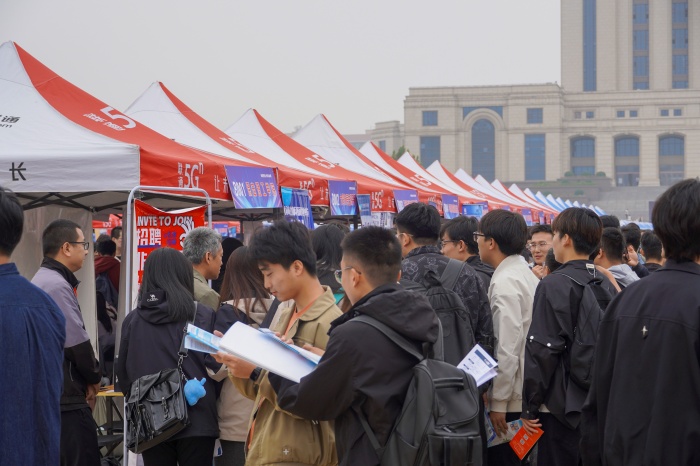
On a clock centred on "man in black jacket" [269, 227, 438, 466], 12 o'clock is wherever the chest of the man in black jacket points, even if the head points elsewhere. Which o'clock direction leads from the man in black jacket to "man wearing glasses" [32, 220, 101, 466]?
The man wearing glasses is roughly at 12 o'clock from the man in black jacket.

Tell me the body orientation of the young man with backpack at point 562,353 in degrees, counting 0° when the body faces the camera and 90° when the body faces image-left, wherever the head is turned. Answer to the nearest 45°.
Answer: approximately 135°

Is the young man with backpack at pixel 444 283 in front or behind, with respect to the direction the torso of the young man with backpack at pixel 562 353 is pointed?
in front

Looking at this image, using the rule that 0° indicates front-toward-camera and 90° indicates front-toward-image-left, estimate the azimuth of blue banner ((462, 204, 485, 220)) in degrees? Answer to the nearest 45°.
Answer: approximately 0°

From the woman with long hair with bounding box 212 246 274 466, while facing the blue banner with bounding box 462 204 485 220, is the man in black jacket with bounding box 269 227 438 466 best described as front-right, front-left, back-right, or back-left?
back-right

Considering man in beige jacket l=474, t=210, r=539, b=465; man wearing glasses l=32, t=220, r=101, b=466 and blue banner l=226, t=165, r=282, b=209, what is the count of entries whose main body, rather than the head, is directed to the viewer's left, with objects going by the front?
1

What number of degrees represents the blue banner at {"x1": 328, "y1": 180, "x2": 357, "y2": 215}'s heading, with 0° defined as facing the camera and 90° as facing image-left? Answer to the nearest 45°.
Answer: approximately 0°

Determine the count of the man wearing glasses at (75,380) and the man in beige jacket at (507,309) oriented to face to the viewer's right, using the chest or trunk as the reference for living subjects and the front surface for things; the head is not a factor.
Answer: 1

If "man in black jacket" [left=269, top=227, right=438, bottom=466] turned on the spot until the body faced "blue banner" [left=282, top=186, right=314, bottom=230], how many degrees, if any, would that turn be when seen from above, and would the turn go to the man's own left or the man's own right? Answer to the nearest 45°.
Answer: approximately 45° to the man's own right

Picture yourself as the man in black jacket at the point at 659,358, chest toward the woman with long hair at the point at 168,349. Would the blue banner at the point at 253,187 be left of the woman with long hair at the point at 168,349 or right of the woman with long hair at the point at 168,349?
right

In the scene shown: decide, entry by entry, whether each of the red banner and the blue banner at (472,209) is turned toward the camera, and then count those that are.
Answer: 2

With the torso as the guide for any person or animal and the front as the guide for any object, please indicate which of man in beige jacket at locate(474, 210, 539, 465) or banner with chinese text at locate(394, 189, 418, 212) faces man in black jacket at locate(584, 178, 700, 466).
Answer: the banner with chinese text
